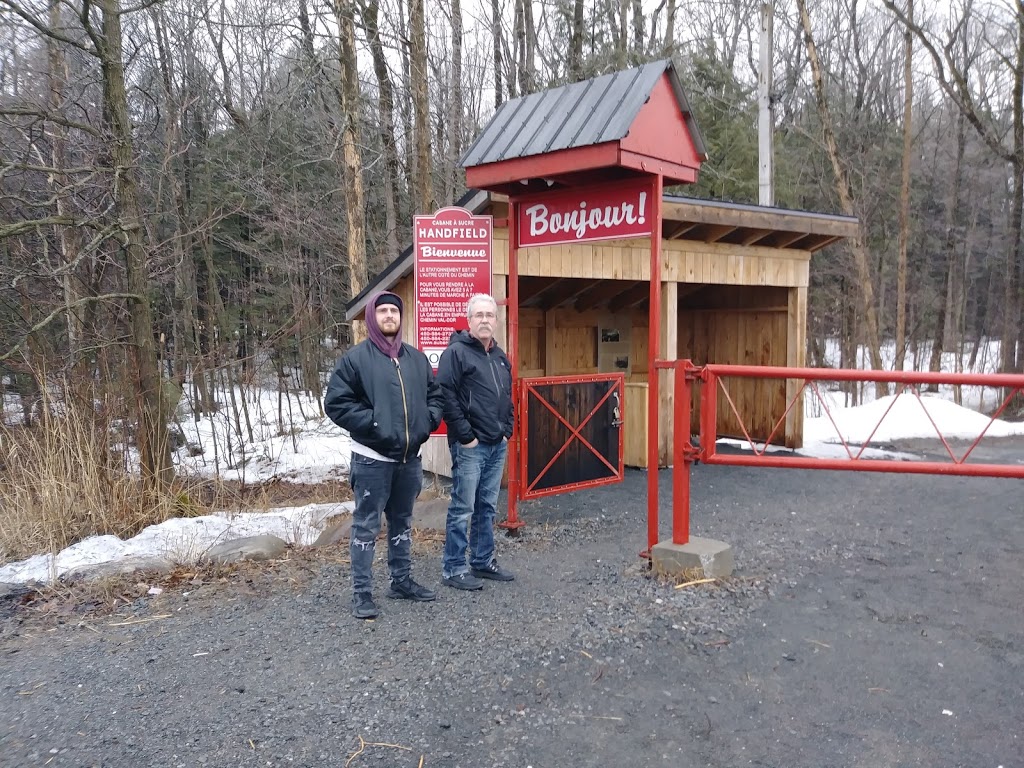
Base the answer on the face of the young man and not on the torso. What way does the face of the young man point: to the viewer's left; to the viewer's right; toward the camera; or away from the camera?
toward the camera

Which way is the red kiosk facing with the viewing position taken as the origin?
facing the viewer and to the left of the viewer

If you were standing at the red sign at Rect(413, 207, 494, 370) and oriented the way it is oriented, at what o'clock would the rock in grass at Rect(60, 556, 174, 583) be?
The rock in grass is roughly at 2 o'clock from the red sign.

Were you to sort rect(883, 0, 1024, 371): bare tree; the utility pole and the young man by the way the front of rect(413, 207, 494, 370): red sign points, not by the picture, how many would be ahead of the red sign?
1

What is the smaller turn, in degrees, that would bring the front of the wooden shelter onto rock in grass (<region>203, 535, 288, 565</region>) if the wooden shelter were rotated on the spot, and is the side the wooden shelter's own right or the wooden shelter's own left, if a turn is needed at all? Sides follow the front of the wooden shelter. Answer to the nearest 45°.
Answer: approximately 90° to the wooden shelter's own right

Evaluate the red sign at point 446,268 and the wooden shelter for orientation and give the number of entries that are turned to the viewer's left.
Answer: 0

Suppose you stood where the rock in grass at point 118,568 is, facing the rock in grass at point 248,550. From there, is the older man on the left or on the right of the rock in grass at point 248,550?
right

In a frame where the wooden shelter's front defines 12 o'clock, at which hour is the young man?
The young man is roughly at 2 o'clock from the wooden shelter.

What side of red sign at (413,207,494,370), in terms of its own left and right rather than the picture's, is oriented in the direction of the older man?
front

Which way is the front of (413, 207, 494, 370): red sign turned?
toward the camera

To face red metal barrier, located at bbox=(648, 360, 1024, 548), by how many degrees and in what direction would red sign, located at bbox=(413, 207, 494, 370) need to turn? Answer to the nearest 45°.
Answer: approximately 45° to its left

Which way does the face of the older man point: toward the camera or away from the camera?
toward the camera
